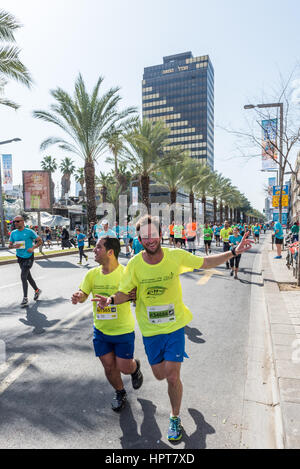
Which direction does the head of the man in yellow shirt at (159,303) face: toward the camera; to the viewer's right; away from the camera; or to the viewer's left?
toward the camera

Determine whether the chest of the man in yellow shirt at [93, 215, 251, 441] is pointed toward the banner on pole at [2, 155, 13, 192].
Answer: no

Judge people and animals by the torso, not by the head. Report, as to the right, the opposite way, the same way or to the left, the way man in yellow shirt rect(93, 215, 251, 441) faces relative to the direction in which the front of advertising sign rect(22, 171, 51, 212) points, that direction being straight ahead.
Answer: the same way

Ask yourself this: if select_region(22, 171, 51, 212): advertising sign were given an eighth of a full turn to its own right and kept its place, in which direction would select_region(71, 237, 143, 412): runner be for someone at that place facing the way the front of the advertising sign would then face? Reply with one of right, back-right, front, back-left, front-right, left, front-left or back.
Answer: front-left

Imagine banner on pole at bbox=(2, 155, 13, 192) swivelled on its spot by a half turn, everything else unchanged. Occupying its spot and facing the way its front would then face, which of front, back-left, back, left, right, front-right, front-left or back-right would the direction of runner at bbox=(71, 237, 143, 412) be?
back

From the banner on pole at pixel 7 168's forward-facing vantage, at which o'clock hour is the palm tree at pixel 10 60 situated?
The palm tree is roughly at 12 o'clock from the banner on pole.

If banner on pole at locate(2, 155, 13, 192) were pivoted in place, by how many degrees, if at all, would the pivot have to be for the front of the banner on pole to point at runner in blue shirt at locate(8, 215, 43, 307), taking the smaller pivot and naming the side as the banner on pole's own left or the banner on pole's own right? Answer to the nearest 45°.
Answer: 0° — it already faces them

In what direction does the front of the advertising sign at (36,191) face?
toward the camera

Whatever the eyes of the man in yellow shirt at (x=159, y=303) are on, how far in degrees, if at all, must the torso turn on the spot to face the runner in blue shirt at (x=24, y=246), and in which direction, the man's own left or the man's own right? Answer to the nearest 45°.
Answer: approximately 135° to the man's own right

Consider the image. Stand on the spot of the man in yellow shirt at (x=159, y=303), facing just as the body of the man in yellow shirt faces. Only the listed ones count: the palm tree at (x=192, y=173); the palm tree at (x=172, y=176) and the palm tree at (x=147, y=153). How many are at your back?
3

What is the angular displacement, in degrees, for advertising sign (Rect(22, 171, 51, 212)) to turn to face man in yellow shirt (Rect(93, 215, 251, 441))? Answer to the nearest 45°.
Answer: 0° — it already faces them

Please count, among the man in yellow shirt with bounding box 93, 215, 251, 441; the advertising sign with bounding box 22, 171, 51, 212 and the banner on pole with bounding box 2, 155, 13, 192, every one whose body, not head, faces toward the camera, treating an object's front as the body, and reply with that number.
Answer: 3

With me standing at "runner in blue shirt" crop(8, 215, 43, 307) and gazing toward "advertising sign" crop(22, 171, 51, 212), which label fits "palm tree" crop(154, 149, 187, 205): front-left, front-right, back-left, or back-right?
front-right

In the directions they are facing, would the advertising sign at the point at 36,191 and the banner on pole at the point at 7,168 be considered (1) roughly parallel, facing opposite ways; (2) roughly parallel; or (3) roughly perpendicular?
roughly parallel

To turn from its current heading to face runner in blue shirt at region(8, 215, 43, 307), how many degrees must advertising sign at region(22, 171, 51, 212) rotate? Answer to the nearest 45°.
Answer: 0° — it already faces them

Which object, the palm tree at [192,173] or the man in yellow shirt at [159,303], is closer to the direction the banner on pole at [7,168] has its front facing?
the man in yellow shirt
